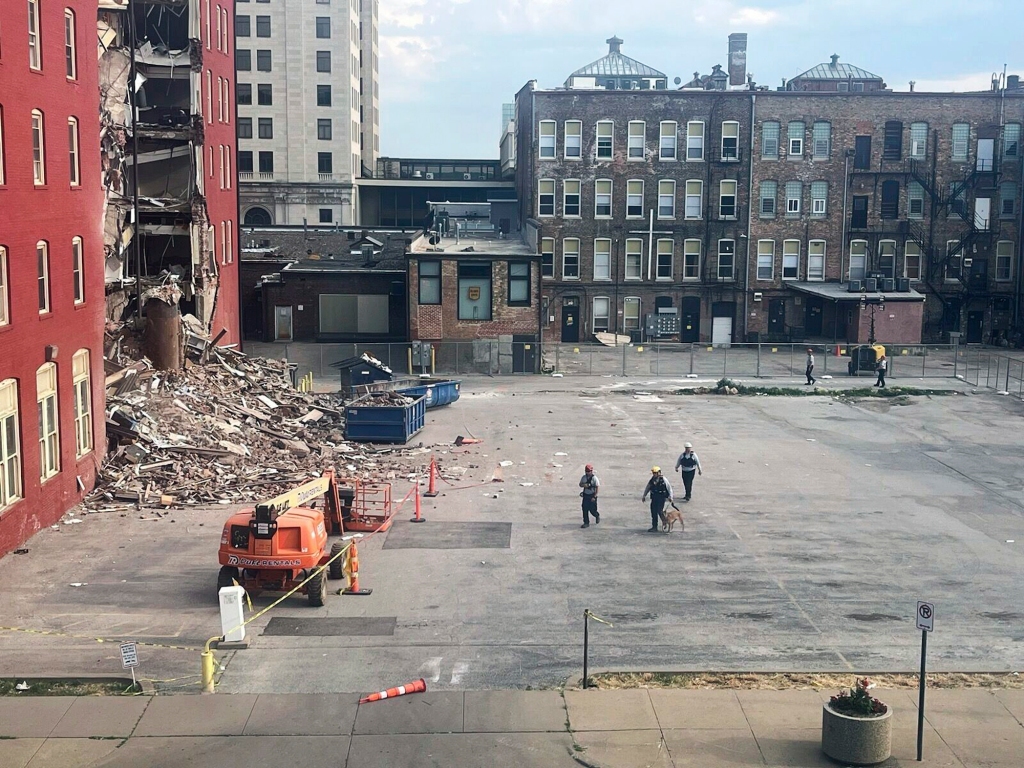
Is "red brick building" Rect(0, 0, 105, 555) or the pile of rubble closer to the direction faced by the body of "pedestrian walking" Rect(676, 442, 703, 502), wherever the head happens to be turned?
the red brick building

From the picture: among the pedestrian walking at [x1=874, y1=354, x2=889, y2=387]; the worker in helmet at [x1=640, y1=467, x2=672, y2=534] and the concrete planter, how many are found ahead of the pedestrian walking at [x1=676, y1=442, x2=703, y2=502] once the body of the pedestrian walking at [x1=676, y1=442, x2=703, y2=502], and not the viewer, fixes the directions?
2

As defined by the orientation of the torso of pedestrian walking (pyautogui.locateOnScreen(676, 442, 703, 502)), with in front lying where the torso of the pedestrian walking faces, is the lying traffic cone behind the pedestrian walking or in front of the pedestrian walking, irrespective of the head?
in front

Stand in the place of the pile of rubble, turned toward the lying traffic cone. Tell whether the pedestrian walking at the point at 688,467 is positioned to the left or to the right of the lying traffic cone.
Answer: left

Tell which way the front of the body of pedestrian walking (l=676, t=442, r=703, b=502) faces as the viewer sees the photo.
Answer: toward the camera

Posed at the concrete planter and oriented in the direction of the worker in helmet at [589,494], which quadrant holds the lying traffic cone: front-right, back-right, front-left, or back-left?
front-left

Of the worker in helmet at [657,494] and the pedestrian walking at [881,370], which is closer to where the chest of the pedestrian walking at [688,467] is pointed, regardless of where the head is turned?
the worker in helmet

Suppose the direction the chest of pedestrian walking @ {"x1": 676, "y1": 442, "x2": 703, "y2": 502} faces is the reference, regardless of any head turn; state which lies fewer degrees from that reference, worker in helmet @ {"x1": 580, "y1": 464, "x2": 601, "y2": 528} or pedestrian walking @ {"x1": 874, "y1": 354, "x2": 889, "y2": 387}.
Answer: the worker in helmet

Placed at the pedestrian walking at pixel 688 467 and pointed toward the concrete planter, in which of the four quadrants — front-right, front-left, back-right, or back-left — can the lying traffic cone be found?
front-right

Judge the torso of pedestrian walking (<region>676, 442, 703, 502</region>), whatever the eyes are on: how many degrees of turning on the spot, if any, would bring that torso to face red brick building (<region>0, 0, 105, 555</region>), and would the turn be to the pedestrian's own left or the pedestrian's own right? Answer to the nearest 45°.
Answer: approximately 90° to the pedestrian's own right

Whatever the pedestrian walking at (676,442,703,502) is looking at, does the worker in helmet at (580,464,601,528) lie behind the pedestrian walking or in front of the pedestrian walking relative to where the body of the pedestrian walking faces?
in front

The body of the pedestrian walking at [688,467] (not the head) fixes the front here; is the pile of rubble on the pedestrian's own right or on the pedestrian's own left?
on the pedestrian's own right

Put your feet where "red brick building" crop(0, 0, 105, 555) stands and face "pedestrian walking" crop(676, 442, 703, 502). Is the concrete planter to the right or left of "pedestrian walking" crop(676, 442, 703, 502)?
right

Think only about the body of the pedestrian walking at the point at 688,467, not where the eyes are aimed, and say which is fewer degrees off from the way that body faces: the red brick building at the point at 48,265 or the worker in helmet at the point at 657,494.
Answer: the worker in helmet

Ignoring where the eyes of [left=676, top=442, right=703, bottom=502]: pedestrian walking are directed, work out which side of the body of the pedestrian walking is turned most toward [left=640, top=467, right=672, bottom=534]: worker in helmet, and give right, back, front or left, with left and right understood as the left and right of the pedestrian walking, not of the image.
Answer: front

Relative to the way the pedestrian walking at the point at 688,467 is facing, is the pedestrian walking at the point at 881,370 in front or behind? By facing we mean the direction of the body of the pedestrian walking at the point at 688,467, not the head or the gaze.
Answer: behind

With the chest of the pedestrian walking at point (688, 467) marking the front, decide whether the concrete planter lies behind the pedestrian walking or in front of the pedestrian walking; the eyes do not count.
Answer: in front

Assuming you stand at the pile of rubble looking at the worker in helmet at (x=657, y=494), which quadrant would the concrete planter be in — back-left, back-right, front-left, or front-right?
front-right
